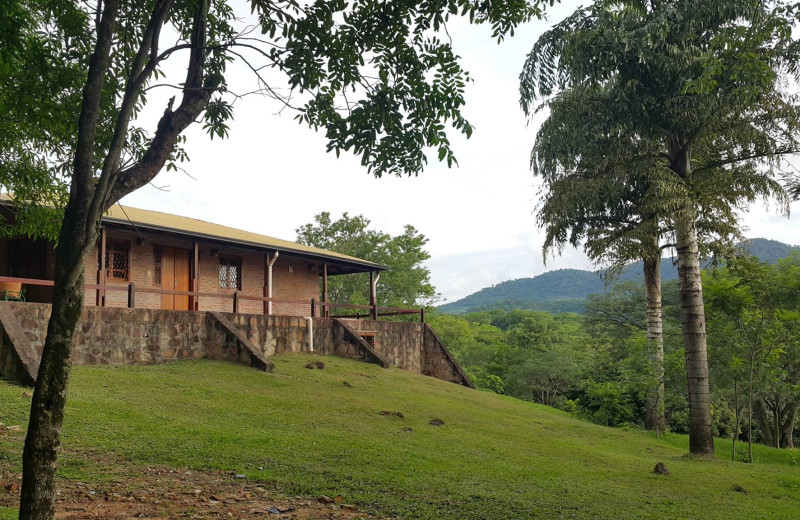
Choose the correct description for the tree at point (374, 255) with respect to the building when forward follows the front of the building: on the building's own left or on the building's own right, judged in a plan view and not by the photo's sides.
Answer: on the building's own left

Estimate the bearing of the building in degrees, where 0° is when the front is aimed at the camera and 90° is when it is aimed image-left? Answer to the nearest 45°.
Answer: approximately 315°

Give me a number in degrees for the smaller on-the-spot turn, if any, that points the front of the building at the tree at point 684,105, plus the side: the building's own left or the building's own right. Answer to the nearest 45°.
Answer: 0° — it already faces it

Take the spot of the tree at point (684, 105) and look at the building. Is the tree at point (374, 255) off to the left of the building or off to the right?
right

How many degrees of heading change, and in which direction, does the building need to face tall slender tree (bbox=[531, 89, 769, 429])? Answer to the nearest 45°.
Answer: approximately 45° to its left
